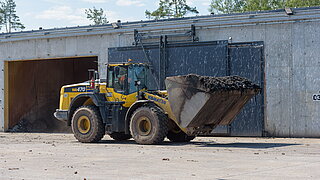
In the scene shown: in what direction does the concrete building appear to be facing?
toward the camera

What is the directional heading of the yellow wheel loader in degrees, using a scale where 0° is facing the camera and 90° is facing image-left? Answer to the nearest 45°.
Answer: approximately 315°

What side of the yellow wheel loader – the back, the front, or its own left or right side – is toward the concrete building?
left

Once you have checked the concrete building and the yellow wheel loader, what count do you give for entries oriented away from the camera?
0
